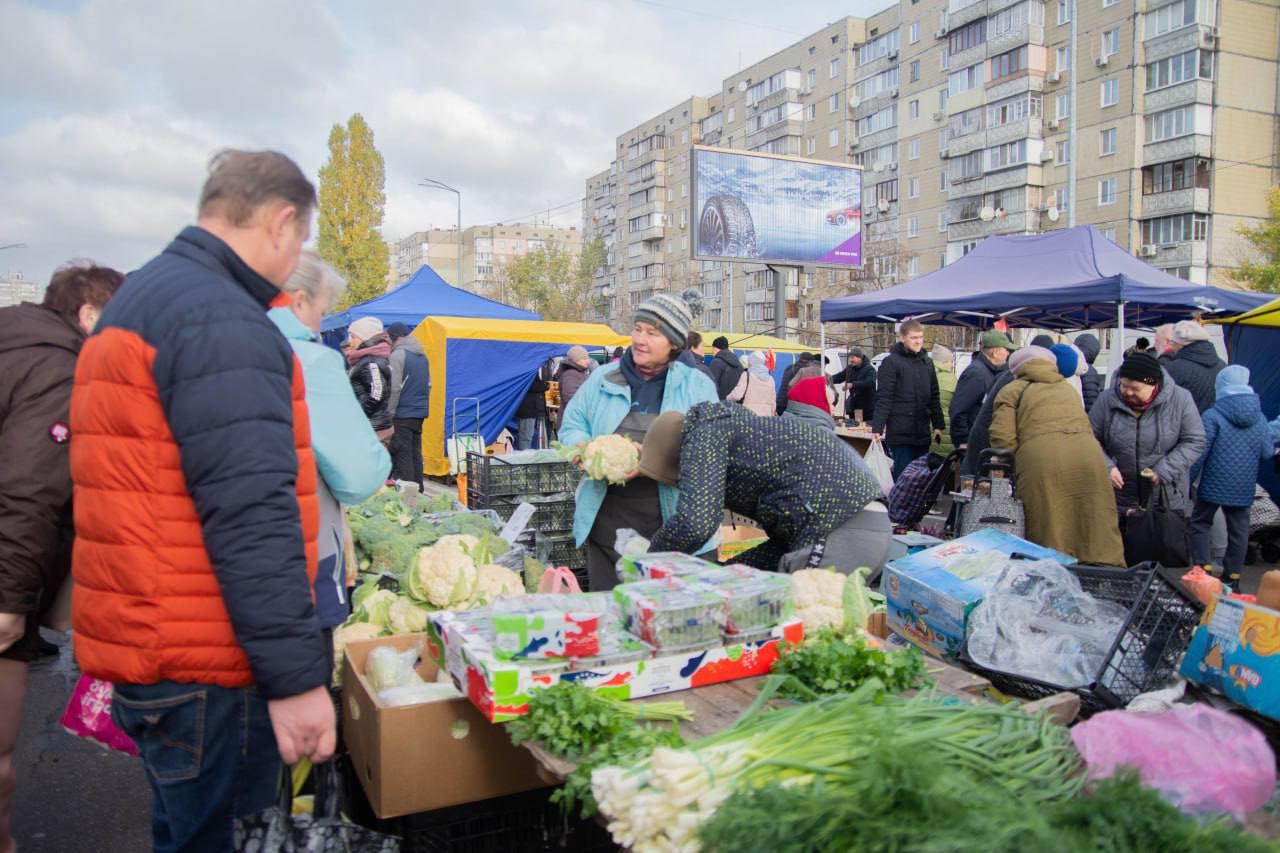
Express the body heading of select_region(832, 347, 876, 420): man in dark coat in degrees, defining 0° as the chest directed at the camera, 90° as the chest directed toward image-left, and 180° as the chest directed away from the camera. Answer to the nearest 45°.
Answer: approximately 45°

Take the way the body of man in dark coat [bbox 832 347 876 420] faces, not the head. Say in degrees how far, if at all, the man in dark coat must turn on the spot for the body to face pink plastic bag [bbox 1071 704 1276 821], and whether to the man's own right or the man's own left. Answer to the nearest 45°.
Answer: approximately 45° to the man's own left

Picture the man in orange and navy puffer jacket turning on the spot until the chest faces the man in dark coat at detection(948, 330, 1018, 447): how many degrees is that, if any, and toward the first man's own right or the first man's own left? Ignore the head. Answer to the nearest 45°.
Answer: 0° — they already face them

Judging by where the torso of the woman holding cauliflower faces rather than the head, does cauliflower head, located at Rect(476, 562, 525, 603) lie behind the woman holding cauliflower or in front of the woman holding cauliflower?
in front

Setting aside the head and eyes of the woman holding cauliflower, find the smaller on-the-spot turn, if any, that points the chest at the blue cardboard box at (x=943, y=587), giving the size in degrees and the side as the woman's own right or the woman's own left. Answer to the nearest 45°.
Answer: approximately 90° to the woman's own left

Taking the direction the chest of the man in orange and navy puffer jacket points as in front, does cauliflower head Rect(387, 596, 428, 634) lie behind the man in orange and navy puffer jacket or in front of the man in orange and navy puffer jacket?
in front

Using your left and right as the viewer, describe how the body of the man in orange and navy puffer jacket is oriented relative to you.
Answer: facing away from the viewer and to the right of the viewer

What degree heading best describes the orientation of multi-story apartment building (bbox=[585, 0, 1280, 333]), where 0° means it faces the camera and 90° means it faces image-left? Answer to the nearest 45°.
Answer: approximately 45°

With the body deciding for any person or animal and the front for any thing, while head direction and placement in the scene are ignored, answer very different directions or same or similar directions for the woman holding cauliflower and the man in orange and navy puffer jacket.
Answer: very different directions
